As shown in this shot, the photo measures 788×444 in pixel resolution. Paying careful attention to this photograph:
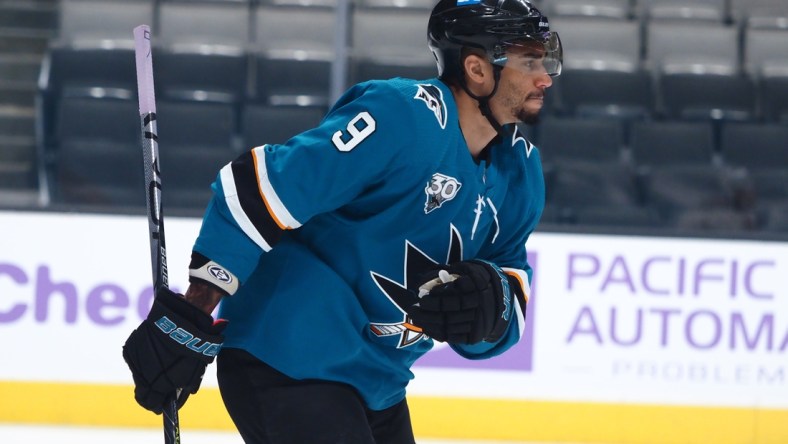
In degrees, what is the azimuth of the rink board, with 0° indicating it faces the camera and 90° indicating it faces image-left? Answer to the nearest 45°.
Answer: approximately 0°

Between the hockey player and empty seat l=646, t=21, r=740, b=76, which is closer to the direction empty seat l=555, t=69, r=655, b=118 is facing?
the hockey player

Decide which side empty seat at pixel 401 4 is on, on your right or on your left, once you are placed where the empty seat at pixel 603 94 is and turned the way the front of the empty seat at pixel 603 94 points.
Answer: on your right

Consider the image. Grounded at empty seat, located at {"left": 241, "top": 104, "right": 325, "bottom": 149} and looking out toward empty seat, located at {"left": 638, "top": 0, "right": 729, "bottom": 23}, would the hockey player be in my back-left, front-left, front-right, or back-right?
back-right

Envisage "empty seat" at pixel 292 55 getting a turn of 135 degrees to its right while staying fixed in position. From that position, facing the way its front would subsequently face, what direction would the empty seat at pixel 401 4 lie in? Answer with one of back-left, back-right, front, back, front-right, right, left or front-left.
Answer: right

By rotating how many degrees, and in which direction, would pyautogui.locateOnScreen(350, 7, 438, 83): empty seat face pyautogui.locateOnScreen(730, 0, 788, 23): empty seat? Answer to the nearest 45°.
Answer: approximately 90° to its left

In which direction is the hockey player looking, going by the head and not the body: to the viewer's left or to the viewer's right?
to the viewer's right

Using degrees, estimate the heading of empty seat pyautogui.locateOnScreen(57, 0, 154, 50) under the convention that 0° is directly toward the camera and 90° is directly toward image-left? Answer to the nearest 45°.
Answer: approximately 0°
